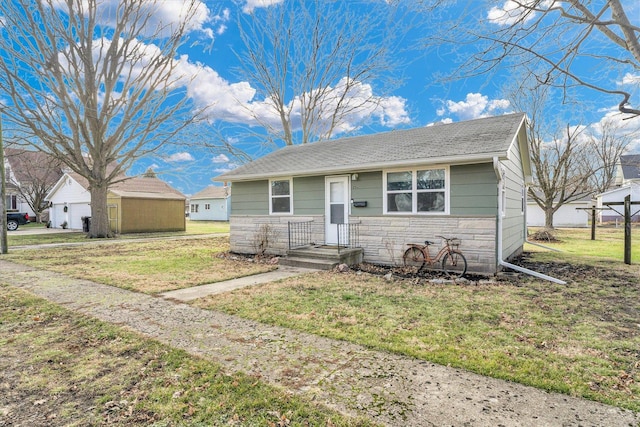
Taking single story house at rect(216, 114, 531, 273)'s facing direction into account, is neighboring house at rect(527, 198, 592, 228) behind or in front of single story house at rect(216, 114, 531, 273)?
behind

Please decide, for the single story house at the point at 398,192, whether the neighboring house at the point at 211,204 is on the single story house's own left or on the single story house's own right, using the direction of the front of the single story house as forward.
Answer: on the single story house's own right

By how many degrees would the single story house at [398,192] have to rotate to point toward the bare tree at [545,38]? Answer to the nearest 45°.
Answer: approximately 90° to its left

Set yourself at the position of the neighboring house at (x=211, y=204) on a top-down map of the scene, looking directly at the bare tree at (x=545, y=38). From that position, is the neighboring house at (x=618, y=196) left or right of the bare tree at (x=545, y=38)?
left

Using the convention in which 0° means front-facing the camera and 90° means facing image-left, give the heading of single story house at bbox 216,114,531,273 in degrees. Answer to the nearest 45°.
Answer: approximately 45°

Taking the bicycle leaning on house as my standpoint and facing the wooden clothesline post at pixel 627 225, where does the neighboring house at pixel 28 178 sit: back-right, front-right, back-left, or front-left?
back-left

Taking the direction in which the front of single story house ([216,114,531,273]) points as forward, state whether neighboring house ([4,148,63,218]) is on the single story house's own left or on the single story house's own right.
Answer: on the single story house's own right

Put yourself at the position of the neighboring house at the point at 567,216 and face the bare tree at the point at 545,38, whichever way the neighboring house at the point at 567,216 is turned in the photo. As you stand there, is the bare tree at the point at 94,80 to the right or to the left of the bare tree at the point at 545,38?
right
